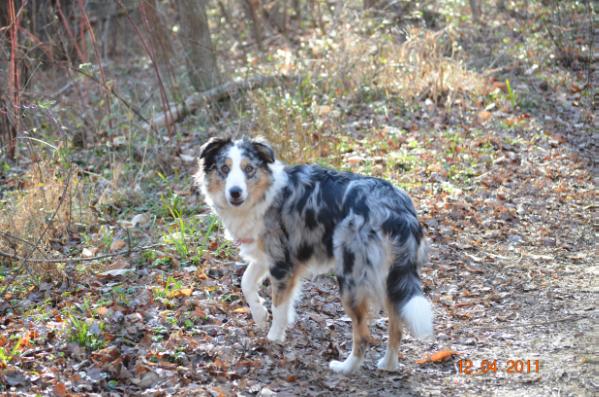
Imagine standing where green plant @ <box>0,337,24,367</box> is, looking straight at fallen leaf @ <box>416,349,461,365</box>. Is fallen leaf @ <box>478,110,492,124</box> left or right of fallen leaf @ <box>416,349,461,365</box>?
left

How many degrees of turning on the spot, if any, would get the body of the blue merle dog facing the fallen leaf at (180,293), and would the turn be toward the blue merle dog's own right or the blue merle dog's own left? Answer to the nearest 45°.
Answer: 0° — it already faces it

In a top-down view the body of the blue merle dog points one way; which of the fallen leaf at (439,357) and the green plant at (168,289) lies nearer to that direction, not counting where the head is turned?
the green plant

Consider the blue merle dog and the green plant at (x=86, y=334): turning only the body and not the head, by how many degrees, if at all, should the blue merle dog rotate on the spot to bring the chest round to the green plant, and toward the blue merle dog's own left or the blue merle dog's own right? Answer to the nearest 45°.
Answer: approximately 45° to the blue merle dog's own left

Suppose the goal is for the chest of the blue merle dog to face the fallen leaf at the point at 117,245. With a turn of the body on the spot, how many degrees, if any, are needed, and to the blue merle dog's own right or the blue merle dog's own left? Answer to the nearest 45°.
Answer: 0° — it already faces it

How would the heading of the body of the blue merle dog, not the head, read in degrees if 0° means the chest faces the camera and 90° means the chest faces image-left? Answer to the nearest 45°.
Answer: approximately 135°

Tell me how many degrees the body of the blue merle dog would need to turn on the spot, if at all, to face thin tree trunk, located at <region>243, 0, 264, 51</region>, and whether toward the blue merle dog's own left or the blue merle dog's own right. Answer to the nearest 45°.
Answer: approximately 45° to the blue merle dog's own right

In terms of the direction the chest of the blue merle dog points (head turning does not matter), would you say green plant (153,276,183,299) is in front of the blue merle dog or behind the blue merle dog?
in front

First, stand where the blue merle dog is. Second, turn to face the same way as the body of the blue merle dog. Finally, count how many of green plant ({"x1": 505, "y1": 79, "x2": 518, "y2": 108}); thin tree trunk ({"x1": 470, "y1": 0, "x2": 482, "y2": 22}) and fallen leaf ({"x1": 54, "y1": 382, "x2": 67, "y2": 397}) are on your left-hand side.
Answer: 1

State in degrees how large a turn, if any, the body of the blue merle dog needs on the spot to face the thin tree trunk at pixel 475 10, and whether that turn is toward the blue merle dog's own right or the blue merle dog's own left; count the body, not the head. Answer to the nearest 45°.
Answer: approximately 45° to the blue merle dog's own right

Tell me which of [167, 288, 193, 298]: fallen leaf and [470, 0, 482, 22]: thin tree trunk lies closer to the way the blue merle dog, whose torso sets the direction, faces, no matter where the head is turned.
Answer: the fallen leaf

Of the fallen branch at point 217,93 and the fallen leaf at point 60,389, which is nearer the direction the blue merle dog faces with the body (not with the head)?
the fallen branch
